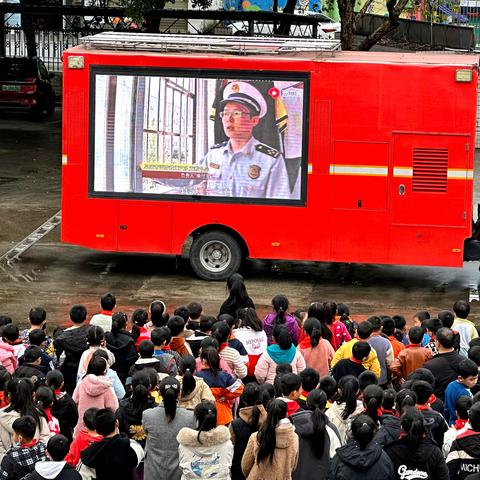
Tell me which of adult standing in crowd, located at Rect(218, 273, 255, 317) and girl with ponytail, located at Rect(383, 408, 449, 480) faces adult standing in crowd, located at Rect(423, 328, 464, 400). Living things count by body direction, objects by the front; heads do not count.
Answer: the girl with ponytail

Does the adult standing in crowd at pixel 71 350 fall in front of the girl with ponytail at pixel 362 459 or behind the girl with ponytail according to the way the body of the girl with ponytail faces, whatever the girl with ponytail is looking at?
in front

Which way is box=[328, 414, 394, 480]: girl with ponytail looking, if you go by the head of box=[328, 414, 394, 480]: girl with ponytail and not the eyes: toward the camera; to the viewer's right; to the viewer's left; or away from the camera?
away from the camera

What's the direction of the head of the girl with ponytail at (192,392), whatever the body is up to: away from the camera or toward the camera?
away from the camera

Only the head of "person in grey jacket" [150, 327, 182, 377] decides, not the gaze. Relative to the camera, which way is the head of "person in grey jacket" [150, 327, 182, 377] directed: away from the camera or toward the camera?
away from the camera

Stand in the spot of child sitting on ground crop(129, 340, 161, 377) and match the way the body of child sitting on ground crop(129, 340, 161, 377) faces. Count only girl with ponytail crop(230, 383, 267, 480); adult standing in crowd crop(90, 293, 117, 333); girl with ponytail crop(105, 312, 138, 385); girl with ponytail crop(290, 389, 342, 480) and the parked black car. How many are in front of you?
3

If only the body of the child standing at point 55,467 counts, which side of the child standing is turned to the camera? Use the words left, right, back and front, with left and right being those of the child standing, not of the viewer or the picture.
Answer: back

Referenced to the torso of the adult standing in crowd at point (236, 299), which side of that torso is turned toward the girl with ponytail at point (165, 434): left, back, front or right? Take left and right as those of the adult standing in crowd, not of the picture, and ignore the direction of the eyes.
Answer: back

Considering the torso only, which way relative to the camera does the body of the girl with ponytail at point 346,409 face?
away from the camera

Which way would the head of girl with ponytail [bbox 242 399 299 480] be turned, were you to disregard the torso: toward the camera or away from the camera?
away from the camera

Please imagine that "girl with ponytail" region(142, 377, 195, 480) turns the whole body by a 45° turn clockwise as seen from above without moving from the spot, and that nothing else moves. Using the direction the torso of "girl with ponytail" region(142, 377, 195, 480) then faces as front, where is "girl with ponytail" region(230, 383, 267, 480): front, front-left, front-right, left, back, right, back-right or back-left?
front-right

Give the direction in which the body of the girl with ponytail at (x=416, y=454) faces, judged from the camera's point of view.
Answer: away from the camera

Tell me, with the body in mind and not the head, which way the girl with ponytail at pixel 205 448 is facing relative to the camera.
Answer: away from the camera

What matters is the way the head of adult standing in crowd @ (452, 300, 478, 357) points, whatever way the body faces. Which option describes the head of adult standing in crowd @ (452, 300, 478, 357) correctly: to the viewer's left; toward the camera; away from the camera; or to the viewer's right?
away from the camera

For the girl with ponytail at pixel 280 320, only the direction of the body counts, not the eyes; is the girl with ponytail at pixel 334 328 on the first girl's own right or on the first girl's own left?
on the first girl's own right
